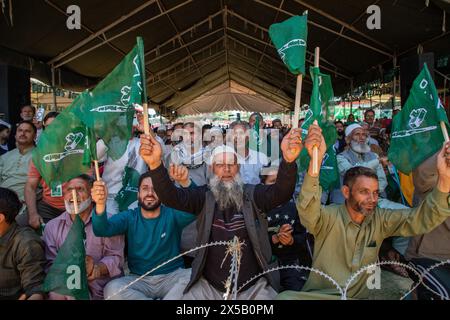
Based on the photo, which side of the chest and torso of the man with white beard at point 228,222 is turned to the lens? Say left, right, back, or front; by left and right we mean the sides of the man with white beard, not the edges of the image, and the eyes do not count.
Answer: front

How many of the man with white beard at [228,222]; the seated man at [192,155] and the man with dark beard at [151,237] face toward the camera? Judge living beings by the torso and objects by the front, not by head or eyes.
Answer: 3

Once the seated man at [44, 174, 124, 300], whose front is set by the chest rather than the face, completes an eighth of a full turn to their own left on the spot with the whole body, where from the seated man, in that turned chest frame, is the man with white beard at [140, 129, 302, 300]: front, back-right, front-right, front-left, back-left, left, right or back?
front

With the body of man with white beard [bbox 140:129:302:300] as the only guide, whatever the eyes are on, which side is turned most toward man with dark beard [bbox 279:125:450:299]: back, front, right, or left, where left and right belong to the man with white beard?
left

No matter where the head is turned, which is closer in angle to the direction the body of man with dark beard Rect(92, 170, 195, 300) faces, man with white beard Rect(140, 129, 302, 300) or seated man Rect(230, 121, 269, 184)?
the man with white beard

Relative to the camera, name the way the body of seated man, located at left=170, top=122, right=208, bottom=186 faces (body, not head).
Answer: toward the camera

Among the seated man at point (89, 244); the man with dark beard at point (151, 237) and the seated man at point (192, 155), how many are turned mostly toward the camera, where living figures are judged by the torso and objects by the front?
3

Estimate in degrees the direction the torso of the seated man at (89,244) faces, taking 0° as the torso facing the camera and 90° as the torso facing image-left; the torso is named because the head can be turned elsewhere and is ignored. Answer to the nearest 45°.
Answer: approximately 0°

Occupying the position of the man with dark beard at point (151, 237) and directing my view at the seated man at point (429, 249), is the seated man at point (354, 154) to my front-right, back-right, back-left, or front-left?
front-left

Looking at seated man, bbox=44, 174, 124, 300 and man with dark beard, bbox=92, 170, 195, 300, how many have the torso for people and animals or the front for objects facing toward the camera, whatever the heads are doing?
2

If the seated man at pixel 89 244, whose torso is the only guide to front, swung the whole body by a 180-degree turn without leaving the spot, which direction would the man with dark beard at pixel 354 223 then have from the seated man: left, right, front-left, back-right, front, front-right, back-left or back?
back-right
